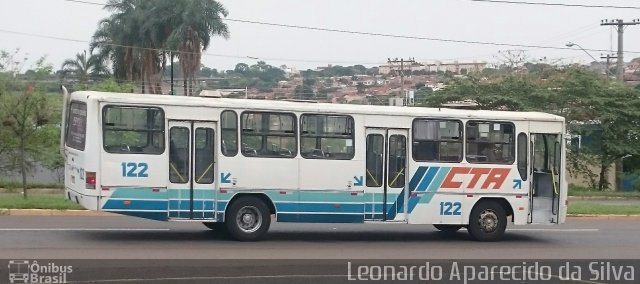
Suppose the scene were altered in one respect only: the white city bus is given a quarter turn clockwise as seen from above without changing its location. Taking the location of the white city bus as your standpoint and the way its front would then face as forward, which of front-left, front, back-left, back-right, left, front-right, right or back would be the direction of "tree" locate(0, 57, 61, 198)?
back-right

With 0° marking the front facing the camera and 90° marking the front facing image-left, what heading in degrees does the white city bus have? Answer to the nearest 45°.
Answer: approximately 270°
